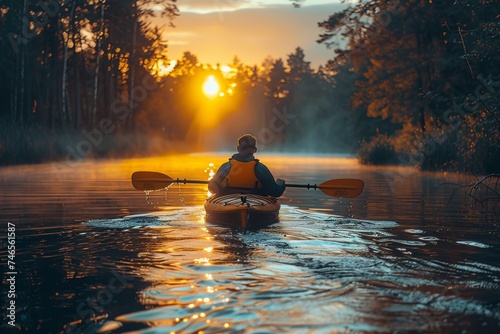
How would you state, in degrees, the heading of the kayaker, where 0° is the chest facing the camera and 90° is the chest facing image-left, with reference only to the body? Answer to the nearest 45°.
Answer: approximately 180°

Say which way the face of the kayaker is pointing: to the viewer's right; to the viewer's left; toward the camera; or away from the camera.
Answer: away from the camera
